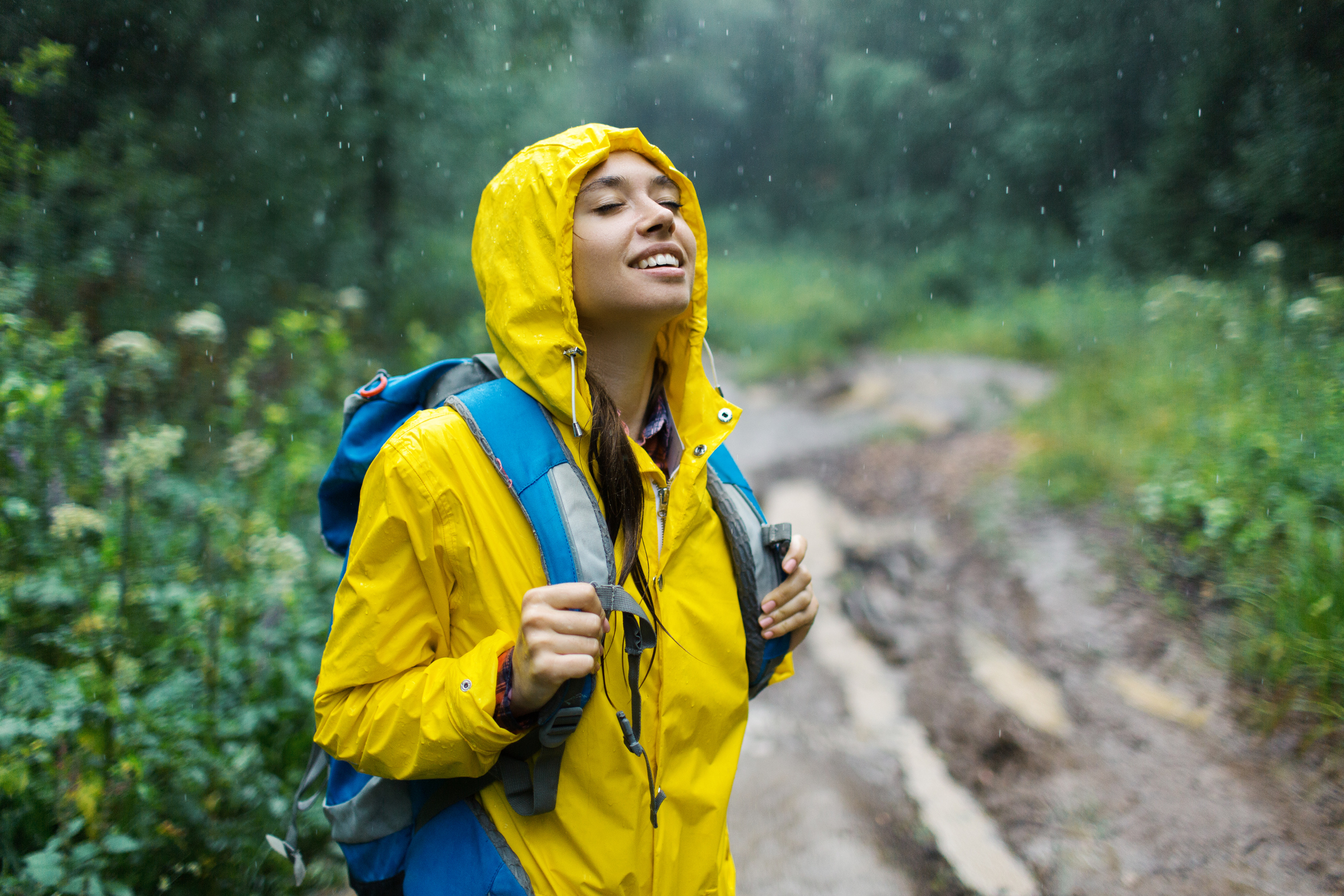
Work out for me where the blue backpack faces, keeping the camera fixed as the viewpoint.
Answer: facing away from the viewer and to the left of the viewer

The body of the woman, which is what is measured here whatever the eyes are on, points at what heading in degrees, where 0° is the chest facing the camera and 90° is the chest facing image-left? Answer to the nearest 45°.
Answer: approximately 315°

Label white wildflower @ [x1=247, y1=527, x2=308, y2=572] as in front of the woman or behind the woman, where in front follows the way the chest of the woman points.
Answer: behind

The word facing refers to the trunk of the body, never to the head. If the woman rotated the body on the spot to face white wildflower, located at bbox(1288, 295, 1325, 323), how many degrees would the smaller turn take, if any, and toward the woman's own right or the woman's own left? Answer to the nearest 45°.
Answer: approximately 90° to the woman's own left

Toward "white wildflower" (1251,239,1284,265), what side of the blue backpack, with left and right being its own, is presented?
right
